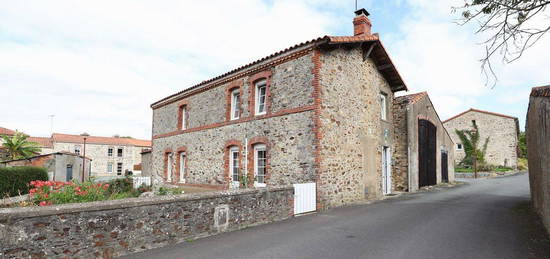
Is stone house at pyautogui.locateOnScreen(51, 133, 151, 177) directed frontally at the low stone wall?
yes

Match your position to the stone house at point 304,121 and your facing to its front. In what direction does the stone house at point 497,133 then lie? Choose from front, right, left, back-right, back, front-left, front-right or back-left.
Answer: back

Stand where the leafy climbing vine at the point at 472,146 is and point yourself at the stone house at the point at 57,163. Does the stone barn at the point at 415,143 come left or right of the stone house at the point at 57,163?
left

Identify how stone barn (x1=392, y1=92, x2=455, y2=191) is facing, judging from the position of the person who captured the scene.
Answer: facing the viewer and to the right of the viewer

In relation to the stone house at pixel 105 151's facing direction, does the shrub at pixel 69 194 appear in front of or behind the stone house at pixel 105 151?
in front

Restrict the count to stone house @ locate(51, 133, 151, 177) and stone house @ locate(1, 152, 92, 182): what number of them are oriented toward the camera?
2

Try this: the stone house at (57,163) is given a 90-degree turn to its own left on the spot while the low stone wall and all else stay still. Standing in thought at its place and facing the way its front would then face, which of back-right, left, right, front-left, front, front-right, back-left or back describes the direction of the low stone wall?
right

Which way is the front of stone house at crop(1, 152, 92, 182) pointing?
toward the camera

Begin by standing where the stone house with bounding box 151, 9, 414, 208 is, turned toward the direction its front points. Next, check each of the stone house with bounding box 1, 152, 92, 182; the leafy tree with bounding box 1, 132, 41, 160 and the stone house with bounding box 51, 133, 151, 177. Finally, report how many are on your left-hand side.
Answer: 0

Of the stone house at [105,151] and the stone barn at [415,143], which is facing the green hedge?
the stone house

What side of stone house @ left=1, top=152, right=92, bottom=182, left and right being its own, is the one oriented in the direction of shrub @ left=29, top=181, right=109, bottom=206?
front

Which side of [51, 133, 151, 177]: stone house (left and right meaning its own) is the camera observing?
front

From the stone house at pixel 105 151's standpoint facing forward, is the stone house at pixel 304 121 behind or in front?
in front
